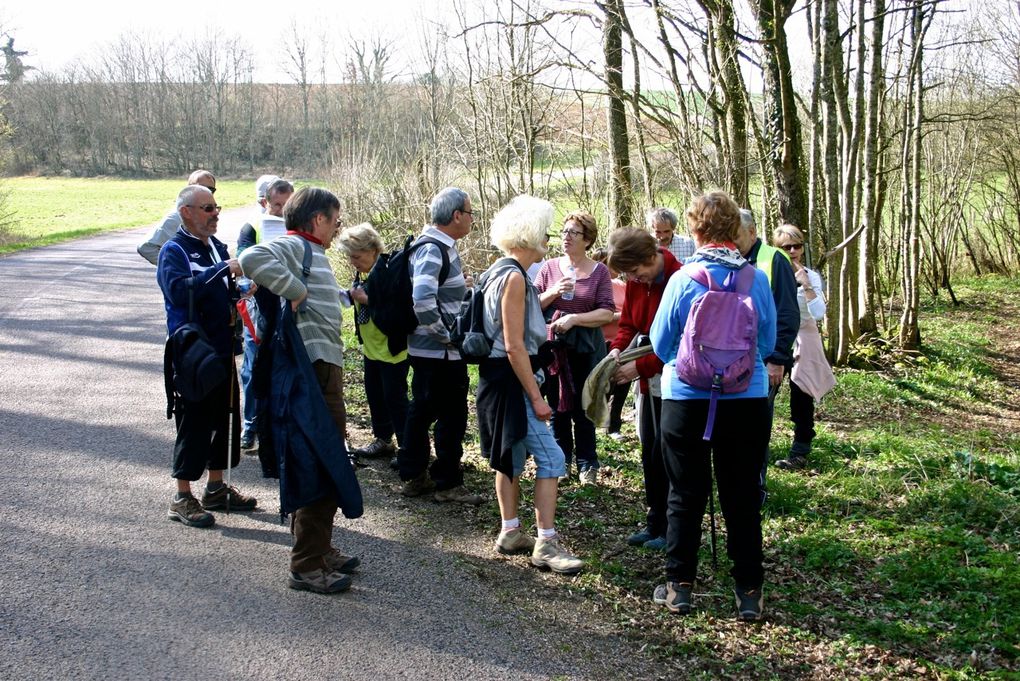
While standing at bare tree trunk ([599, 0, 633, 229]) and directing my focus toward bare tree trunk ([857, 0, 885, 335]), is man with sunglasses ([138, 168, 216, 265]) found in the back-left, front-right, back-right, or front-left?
back-right

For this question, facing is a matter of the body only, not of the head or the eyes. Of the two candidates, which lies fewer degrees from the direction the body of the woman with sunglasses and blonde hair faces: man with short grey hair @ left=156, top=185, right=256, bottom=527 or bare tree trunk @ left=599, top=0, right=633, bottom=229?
the man with short grey hair

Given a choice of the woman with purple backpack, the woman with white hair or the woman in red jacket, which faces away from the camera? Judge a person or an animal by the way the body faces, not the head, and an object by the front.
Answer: the woman with purple backpack

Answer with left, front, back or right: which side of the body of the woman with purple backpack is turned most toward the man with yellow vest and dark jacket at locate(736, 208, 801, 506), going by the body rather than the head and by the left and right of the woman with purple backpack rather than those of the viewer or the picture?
front

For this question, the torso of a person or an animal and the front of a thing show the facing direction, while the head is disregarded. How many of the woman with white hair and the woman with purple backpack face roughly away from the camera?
1

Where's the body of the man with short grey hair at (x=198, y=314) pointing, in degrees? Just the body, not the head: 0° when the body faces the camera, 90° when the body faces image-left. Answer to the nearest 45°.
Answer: approximately 315°

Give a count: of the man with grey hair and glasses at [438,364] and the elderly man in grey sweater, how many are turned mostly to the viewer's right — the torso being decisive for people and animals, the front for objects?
2

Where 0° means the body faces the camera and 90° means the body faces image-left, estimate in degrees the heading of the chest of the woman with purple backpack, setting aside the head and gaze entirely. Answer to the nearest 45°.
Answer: approximately 180°

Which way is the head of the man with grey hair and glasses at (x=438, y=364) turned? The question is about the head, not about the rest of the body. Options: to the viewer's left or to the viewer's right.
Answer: to the viewer's right

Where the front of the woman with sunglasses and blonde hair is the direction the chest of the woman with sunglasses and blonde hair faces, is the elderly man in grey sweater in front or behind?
in front

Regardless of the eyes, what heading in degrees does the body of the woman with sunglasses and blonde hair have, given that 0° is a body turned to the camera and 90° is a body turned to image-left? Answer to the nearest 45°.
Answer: approximately 45°
